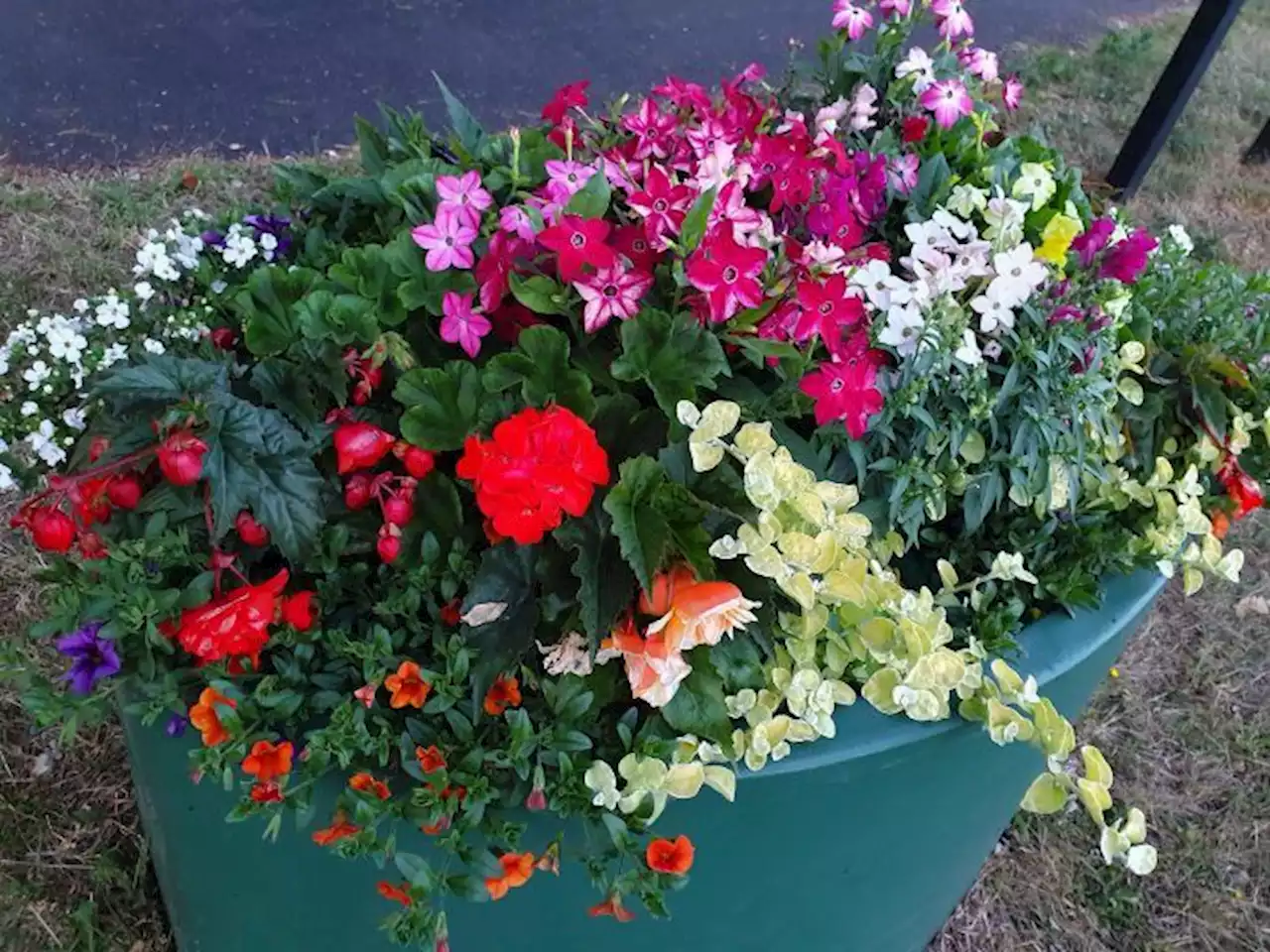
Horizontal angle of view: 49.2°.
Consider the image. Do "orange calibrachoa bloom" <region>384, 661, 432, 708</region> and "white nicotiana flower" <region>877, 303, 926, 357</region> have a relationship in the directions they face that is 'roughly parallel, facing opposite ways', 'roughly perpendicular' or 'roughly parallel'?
roughly parallel

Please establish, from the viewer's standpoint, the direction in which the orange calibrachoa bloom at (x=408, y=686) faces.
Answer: facing the viewer

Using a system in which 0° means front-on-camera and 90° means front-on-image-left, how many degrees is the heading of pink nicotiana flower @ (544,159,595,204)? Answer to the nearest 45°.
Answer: approximately 0°

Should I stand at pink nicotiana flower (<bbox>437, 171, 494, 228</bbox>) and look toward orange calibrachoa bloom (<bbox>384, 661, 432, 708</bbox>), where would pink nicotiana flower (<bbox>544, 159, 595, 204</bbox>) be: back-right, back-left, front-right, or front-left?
back-left

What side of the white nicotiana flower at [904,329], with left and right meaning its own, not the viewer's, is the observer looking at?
front

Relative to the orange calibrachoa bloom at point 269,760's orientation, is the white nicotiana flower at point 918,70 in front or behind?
behind

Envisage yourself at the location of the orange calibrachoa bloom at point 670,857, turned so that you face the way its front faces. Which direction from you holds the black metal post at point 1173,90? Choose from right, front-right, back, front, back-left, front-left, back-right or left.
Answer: back
